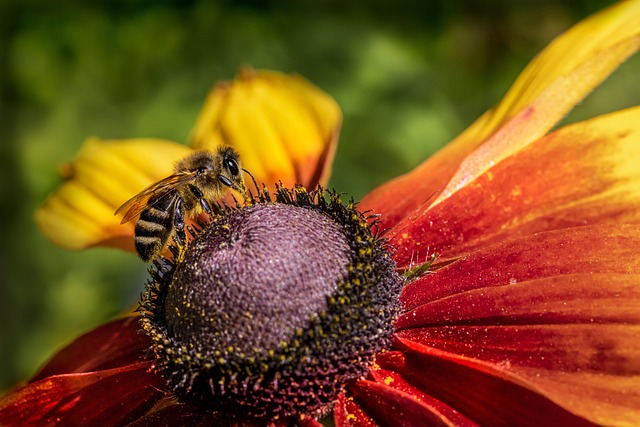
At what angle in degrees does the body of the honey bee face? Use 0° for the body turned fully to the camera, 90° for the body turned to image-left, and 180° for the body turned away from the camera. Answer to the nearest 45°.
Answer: approximately 270°
